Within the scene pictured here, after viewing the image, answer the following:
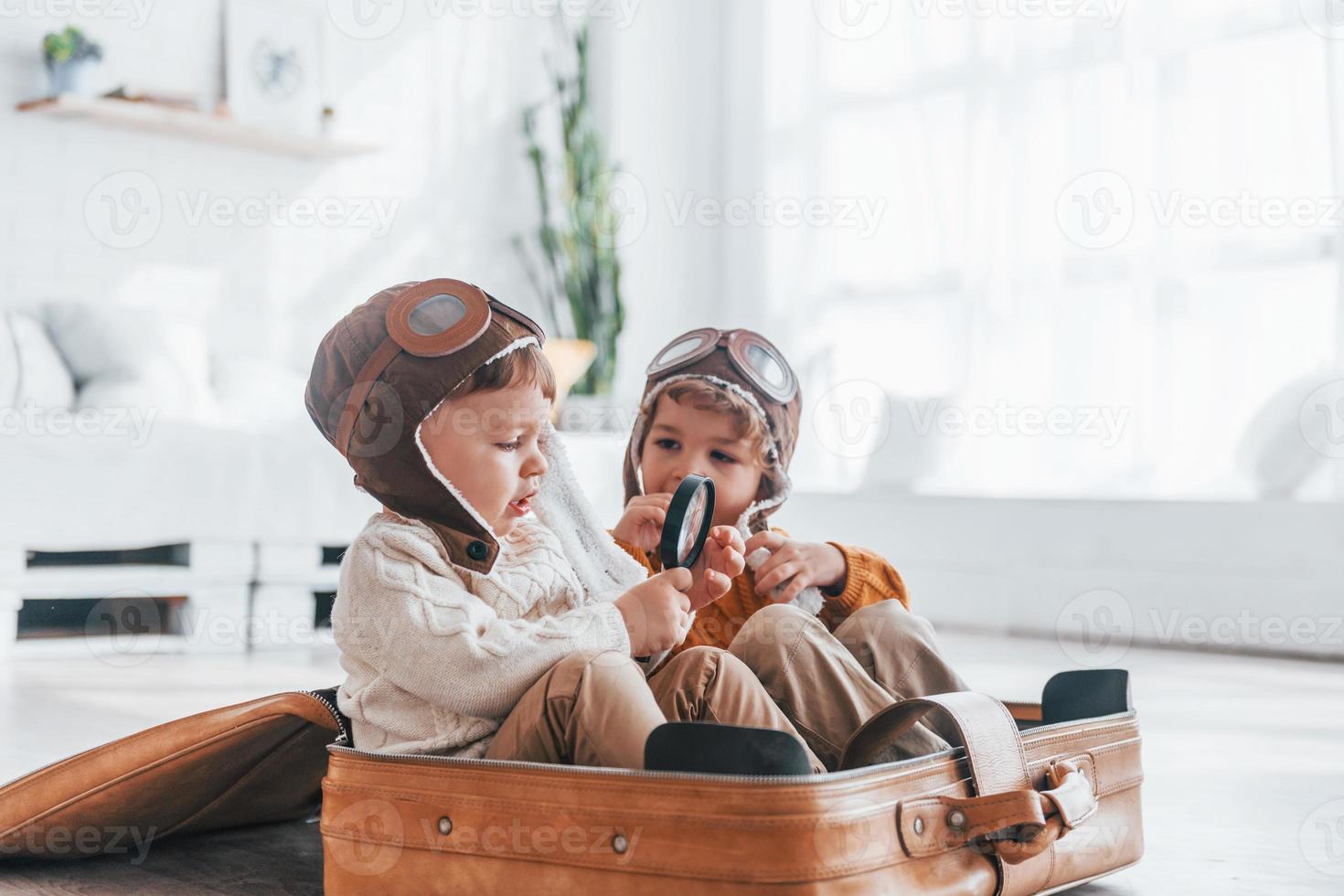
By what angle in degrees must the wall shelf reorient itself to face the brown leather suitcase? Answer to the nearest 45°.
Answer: approximately 45° to its right

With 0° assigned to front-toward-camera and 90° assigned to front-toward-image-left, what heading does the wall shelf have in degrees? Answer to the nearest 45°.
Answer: approximately 315°

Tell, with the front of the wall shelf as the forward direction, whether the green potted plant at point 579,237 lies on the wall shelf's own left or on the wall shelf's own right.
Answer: on the wall shelf's own left

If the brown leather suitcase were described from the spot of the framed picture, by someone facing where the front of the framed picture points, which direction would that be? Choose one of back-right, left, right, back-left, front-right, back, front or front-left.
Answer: front-right

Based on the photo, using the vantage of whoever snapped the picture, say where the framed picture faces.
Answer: facing the viewer and to the right of the viewer

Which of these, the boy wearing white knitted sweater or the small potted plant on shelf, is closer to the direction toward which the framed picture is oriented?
the boy wearing white knitted sweater

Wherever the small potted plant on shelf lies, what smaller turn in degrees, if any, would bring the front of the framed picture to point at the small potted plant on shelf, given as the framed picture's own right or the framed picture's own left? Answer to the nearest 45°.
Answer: approximately 90° to the framed picture's own right
